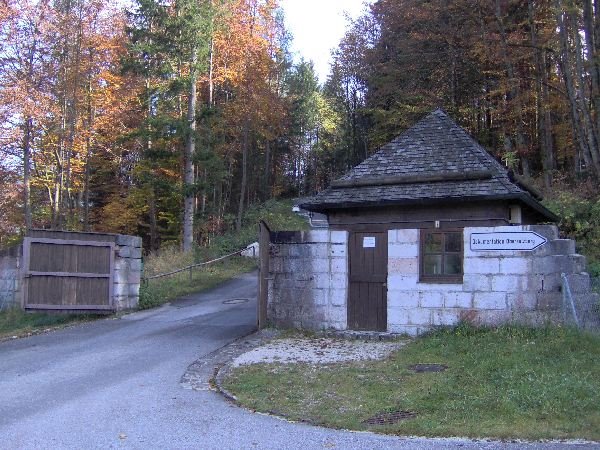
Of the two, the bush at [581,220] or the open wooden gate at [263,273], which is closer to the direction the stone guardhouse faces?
the open wooden gate

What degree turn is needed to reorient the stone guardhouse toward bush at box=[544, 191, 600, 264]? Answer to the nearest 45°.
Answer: approximately 135° to its left

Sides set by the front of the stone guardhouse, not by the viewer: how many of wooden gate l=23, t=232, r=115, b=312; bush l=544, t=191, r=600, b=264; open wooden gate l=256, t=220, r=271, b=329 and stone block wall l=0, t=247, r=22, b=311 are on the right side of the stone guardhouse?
3

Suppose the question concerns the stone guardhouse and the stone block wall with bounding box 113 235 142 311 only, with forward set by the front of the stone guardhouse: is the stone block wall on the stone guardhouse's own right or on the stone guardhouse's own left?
on the stone guardhouse's own right

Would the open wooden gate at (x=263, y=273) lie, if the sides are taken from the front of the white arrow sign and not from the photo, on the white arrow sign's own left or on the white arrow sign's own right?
on the white arrow sign's own right

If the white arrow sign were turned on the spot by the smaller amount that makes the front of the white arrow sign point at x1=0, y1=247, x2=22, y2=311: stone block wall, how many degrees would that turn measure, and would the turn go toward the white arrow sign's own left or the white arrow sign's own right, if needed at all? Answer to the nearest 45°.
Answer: approximately 90° to the white arrow sign's own right

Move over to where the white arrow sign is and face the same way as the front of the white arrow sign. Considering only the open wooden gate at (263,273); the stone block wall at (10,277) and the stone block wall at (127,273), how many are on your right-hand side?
3

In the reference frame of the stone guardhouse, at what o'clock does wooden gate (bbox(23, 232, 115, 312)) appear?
The wooden gate is roughly at 3 o'clock from the stone guardhouse.
